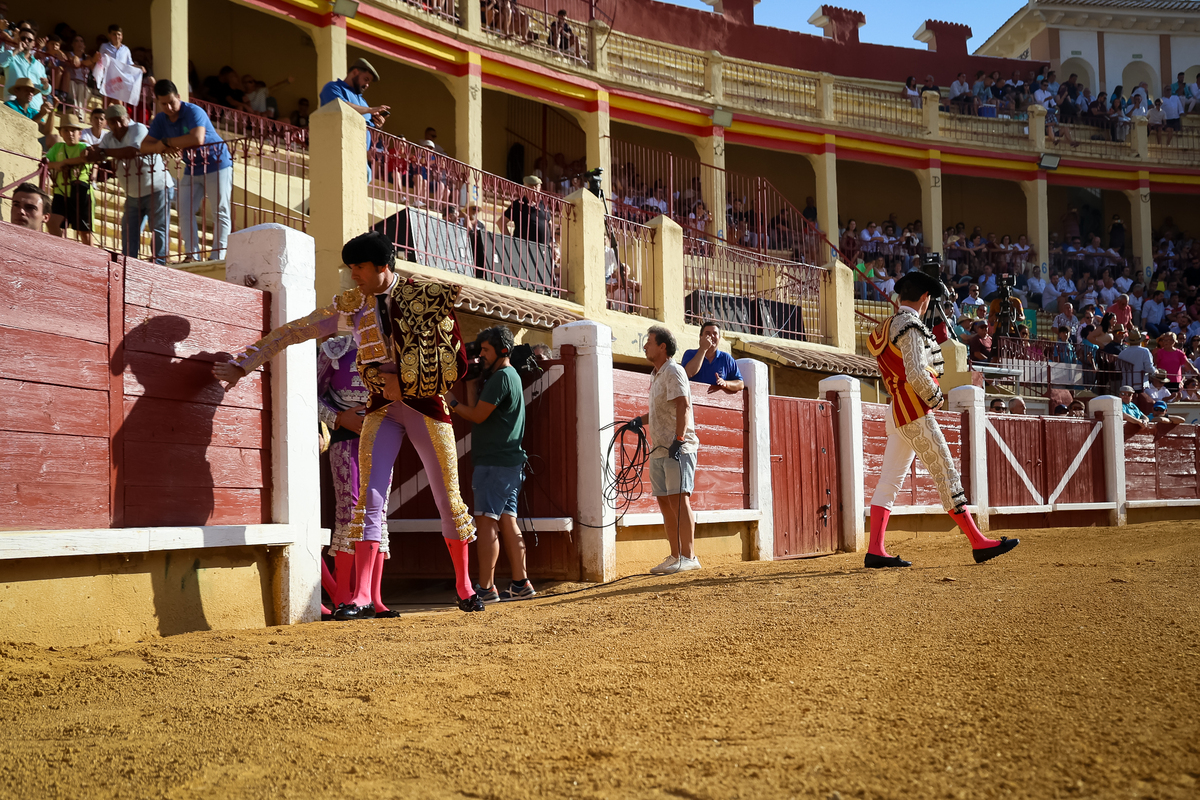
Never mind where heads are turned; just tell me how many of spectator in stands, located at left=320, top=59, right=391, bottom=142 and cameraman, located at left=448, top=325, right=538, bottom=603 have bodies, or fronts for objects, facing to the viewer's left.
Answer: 1

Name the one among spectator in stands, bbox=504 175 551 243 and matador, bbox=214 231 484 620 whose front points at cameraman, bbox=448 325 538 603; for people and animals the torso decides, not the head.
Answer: the spectator in stands

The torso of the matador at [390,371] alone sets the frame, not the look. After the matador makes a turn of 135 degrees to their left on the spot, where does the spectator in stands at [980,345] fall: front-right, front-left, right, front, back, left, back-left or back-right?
front-left

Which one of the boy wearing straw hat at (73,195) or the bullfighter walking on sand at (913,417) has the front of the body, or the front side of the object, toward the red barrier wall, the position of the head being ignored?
the boy wearing straw hat

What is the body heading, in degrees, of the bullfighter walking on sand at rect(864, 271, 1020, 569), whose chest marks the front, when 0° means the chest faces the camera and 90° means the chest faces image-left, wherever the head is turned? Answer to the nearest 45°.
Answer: approximately 270°

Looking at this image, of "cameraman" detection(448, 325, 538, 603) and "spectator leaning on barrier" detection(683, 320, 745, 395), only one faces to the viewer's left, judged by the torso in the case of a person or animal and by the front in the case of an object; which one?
the cameraman

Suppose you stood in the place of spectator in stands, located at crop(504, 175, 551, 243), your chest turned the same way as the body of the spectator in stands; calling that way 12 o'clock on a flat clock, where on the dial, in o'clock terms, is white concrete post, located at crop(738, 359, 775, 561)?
The white concrete post is roughly at 11 o'clock from the spectator in stands.

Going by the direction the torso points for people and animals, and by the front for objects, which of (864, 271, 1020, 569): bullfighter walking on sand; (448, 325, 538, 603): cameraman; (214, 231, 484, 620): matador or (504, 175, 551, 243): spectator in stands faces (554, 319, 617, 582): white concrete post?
the spectator in stands

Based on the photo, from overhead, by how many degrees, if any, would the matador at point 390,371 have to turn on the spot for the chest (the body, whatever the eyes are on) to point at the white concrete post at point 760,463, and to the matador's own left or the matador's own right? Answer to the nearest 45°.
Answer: approximately 180°

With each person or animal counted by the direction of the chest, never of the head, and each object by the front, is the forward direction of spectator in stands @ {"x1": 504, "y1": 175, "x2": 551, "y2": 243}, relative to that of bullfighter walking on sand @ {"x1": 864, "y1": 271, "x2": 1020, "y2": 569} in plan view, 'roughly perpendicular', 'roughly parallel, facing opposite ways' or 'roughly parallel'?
roughly perpendicular

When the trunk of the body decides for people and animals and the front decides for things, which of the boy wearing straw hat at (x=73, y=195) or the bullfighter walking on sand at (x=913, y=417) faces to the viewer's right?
the bullfighter walking on sand

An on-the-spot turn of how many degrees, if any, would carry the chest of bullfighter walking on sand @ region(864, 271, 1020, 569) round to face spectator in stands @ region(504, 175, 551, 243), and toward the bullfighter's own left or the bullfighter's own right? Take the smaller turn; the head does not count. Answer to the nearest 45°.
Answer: approximately 135° to the bullfighter's own left
